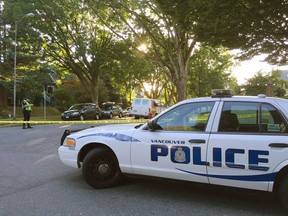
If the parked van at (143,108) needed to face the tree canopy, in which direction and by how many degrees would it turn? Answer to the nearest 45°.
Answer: approximately 135° to its right

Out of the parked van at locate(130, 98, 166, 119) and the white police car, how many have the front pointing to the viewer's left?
1

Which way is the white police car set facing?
to the viewer's left

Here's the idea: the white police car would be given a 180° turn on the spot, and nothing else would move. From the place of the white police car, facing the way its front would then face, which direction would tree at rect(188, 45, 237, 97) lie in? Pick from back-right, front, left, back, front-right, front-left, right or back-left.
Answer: left

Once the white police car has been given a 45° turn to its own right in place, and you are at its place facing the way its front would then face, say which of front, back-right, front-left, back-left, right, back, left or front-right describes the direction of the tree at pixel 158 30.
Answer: front-right

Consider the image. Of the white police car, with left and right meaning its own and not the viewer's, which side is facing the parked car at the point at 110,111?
right
